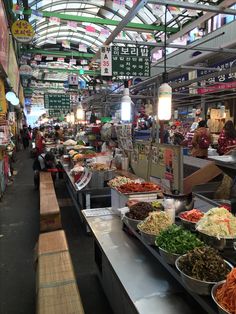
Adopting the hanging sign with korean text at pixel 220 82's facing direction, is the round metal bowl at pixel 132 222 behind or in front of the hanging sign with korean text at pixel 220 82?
in front

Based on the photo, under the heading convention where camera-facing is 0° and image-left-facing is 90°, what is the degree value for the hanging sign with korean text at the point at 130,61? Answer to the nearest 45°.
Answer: approximately 0°

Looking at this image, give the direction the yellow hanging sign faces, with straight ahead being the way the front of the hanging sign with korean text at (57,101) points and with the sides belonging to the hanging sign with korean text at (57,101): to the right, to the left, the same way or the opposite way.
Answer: the same way

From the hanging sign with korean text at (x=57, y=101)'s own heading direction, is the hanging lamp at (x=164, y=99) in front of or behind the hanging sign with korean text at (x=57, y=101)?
in front

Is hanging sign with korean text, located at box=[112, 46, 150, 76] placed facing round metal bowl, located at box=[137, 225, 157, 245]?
yes

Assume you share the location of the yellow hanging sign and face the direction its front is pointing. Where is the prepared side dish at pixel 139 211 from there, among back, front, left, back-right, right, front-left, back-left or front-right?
front

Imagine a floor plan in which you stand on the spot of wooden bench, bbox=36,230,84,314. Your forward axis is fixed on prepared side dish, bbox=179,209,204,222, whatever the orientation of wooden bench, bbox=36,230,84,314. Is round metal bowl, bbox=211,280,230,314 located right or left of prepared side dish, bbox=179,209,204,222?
right

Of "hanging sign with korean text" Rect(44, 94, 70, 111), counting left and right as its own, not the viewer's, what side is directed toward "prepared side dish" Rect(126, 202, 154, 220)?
front

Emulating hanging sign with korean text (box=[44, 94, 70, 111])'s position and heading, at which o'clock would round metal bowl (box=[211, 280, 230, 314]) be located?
The round metal bowl is roughly at 12 o'clock from the hanging sign with korean text.

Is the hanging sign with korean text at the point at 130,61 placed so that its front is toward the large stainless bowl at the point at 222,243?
yes

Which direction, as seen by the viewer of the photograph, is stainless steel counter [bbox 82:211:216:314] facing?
facing the viewer and to the left of the viewer

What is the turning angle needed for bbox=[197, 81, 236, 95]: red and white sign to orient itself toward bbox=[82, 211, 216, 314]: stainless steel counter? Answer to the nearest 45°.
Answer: approximately 45° to its left

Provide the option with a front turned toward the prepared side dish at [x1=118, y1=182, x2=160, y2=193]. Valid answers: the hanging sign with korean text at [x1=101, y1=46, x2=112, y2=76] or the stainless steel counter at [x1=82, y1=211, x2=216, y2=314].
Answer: the hanging sign with korean text

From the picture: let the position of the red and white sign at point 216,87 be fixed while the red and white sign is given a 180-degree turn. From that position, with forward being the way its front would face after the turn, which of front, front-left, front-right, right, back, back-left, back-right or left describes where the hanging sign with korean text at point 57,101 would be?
left

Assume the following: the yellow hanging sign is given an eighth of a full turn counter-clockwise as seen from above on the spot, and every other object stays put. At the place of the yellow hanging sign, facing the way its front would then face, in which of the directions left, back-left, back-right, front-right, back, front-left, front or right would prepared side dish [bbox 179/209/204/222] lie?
front-right

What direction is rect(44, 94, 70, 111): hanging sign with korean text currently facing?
toward the camera

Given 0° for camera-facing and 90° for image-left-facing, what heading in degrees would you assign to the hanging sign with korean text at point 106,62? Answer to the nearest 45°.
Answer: approximately 0°

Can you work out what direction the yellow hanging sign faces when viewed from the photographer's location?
facing the viewer

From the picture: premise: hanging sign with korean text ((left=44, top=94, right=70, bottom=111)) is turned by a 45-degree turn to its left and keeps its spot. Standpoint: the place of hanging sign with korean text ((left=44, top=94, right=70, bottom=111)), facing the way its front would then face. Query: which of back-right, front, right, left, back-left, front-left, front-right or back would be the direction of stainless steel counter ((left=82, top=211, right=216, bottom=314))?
front-right

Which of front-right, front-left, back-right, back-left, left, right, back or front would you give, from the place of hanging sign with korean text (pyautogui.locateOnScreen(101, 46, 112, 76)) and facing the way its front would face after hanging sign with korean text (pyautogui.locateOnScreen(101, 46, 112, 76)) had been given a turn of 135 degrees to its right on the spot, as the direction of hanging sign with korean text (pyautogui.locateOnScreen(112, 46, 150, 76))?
right
